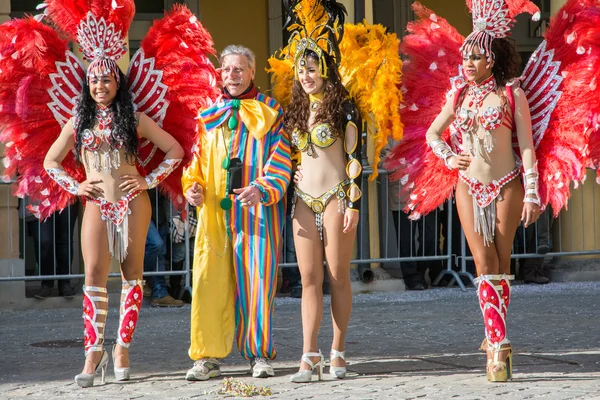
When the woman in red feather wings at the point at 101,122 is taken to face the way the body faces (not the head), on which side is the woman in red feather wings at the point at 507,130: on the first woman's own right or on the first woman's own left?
on the first woman's own left

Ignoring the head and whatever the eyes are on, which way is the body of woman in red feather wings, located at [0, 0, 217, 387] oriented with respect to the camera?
toward the camera

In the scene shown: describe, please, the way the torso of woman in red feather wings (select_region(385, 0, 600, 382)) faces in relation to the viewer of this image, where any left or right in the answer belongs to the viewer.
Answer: facing the viewer and to the left of the viewer

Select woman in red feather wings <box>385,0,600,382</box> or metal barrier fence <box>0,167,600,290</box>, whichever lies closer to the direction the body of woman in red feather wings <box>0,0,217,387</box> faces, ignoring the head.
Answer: the woman in red feather wings

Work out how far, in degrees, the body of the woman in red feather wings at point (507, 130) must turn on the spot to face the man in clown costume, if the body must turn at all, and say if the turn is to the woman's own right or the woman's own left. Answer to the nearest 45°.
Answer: approximately 45° to the woman's own right

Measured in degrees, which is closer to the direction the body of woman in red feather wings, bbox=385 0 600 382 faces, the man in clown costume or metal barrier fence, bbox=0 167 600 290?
the man in clown costume

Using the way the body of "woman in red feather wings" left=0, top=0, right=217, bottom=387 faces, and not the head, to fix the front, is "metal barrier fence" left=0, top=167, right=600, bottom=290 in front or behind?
behind

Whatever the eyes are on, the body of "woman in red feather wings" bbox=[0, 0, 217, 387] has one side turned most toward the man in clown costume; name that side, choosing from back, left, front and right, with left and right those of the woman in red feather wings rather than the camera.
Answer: left

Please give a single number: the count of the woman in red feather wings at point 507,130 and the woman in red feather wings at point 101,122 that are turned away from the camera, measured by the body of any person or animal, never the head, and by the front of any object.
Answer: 0

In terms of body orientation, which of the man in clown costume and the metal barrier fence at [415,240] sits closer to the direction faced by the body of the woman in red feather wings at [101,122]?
the man in clown costume

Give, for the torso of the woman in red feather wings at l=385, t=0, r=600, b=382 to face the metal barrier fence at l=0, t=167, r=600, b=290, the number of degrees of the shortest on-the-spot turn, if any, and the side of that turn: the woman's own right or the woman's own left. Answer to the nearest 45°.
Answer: approximately 135° to the woman's own right

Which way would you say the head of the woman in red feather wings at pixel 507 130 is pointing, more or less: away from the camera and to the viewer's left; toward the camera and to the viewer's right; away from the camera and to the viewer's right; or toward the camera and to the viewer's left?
toward the camera and to the viewer's left

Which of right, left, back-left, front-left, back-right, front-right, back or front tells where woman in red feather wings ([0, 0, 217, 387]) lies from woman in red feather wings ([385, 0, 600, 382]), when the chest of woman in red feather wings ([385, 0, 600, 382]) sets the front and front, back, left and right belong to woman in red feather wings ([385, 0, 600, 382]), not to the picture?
front-right
